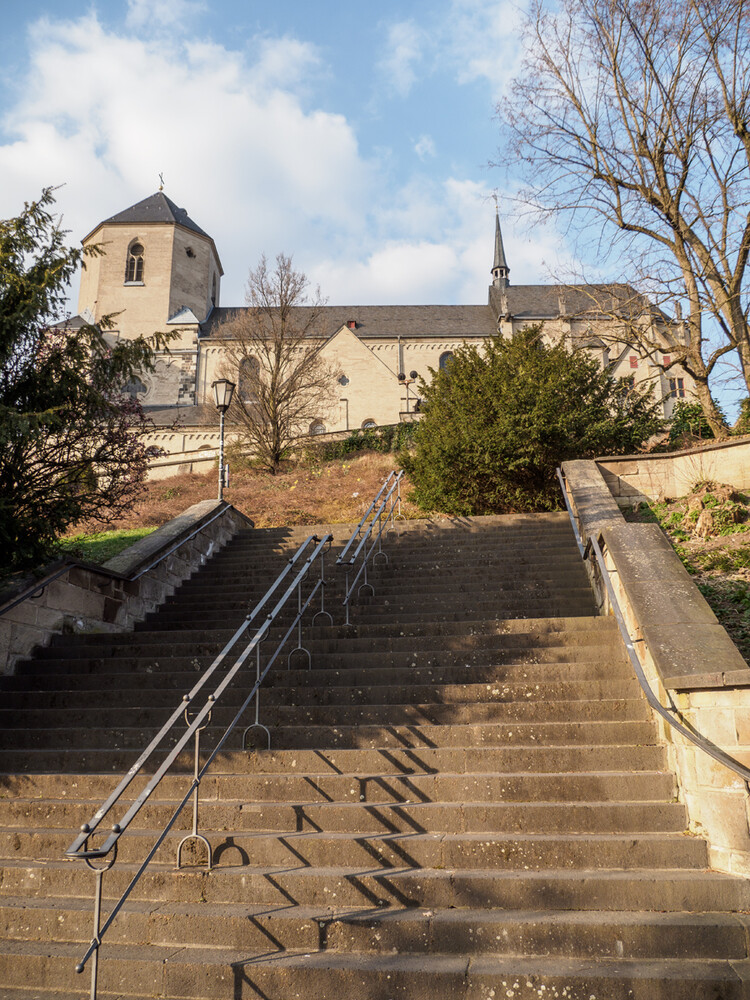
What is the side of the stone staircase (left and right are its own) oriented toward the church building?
back

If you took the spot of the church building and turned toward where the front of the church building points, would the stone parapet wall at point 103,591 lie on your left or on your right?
on your left

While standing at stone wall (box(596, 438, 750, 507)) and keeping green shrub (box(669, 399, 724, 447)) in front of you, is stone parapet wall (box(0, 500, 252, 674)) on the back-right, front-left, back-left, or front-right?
back-left

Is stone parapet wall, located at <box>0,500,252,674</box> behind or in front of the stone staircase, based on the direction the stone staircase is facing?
behind

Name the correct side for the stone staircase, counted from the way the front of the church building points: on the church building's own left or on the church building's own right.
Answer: on the church building's own left

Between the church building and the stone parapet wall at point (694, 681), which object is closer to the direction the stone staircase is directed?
the stone parapet wall

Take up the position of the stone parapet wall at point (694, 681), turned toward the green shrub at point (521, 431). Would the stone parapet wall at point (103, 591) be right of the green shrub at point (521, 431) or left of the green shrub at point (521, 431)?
left

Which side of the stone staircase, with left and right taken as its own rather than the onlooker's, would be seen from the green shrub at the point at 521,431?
back

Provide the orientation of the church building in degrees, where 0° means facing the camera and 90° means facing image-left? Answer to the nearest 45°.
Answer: approximately 90°

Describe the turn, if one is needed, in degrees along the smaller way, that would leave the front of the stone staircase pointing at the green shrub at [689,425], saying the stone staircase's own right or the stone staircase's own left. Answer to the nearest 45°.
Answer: approximately 135° to the stone staircase's own left

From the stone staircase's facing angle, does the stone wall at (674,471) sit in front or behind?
behind

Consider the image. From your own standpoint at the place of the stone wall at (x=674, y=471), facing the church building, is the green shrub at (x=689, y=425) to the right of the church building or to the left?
right
